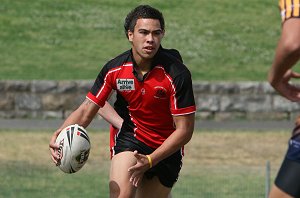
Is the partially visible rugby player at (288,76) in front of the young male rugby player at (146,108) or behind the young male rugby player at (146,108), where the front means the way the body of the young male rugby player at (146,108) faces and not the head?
in front

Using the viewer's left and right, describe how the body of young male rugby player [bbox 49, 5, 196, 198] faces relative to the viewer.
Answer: facing the viewer
